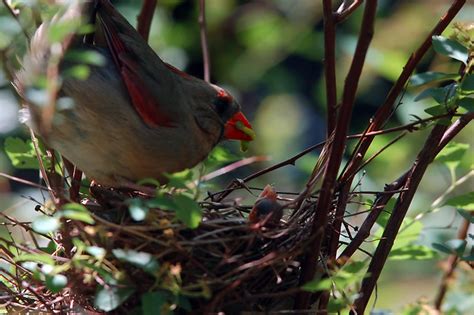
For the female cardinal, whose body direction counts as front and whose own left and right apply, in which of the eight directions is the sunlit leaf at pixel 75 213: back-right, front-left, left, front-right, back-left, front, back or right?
right

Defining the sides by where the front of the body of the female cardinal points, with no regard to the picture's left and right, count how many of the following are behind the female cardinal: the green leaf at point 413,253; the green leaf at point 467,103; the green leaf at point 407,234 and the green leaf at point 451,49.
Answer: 0

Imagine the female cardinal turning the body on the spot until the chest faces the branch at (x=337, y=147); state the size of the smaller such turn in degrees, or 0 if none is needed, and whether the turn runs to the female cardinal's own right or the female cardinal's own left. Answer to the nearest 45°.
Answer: approximately 45° to the female cardinal's own right

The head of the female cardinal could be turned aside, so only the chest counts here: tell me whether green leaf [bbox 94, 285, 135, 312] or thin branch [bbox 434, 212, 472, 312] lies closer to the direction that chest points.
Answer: the thin branch

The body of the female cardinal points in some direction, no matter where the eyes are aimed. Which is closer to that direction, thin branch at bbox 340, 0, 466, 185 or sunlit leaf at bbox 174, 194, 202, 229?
the thin branch

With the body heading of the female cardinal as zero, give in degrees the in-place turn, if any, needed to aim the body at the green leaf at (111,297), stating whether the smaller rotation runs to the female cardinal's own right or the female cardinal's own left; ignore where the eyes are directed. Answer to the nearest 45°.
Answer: approximately 90° to the female cardinal's own right

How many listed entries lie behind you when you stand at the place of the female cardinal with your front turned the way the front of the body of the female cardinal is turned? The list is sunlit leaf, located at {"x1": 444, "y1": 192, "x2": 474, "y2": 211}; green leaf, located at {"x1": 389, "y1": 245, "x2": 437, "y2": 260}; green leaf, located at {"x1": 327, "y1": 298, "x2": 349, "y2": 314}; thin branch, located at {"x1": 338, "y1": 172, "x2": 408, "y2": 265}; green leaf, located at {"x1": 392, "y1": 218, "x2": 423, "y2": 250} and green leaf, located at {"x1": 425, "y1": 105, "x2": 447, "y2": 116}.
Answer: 0

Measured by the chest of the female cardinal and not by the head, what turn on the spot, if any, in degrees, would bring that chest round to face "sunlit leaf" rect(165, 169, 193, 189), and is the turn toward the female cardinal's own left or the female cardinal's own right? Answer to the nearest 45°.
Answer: approximately 90° to the female cardinal's own right

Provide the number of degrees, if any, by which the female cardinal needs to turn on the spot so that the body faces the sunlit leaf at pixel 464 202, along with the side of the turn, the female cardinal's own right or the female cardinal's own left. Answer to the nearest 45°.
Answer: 0° — it already faces it

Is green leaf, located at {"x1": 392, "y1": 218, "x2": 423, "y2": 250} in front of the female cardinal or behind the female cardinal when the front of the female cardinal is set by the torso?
in front

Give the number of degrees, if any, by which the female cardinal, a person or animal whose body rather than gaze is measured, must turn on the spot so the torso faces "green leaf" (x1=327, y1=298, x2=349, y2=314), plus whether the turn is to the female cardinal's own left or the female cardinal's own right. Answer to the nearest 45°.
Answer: approximately 45° to the female cardinal's own right

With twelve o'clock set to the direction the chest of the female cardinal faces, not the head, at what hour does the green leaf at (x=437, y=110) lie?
The green leaf is roughly at 1 o'clock from the female cardinal.

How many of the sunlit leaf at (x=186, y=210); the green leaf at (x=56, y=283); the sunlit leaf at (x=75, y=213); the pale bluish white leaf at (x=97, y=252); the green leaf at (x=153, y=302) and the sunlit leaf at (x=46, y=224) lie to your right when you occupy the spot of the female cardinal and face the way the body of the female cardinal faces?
6

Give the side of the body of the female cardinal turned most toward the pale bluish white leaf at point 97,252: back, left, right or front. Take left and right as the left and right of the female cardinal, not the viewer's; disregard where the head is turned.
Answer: right

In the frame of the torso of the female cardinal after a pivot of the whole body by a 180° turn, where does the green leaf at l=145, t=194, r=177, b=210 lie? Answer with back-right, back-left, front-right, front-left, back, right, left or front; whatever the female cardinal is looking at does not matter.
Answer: left

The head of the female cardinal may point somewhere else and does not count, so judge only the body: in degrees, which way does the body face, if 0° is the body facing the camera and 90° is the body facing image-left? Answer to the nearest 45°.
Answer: approximately 270°

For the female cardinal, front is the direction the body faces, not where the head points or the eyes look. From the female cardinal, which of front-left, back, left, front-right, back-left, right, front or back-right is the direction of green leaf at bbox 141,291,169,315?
right

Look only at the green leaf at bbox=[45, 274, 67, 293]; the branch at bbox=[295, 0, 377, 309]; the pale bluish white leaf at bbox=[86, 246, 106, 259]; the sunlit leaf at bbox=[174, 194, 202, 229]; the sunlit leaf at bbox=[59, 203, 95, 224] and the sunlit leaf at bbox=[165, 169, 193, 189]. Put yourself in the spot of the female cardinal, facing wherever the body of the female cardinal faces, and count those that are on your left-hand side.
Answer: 0
